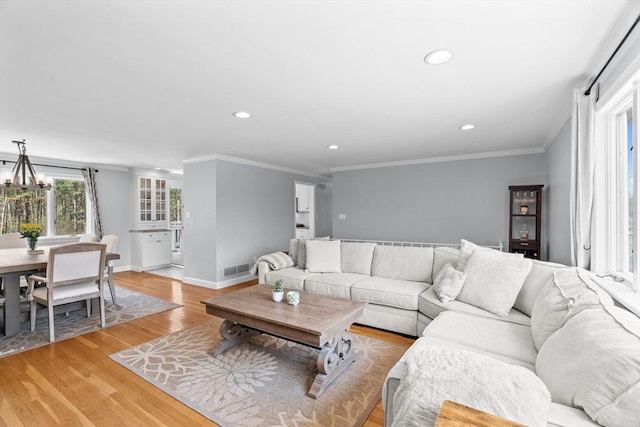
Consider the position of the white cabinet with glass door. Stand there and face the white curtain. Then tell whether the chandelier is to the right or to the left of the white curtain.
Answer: right

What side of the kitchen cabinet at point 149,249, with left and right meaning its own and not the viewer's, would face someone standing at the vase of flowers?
right

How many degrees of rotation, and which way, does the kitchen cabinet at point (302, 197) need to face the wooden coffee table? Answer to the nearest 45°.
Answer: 0° — it already faces it

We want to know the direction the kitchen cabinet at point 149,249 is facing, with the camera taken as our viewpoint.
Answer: facing the viewer and to the right of the viewer

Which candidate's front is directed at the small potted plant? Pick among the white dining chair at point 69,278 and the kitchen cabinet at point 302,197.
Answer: the kitchen cabinet

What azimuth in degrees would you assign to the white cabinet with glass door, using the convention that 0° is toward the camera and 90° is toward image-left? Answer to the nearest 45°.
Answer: approximately 315°

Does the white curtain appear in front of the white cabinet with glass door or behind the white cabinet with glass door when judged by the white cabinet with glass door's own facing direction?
in front

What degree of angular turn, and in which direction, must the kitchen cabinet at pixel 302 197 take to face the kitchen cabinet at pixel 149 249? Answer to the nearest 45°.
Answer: approximately 90° to its right

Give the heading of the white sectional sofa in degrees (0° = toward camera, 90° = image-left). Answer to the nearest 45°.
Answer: approximately 45°

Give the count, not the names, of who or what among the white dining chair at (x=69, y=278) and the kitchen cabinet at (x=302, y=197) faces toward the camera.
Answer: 1

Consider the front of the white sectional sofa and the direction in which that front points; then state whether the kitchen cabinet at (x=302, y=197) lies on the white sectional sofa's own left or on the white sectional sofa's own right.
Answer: on the white sectional sofa's own right
